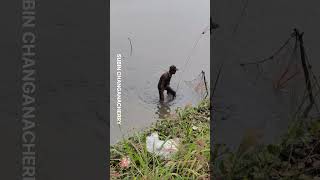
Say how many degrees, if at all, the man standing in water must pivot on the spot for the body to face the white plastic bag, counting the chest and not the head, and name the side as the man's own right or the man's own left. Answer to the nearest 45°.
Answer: approximately 90° to the man's own right

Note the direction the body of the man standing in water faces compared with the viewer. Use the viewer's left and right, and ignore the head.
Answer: facing to the right of the viewer
